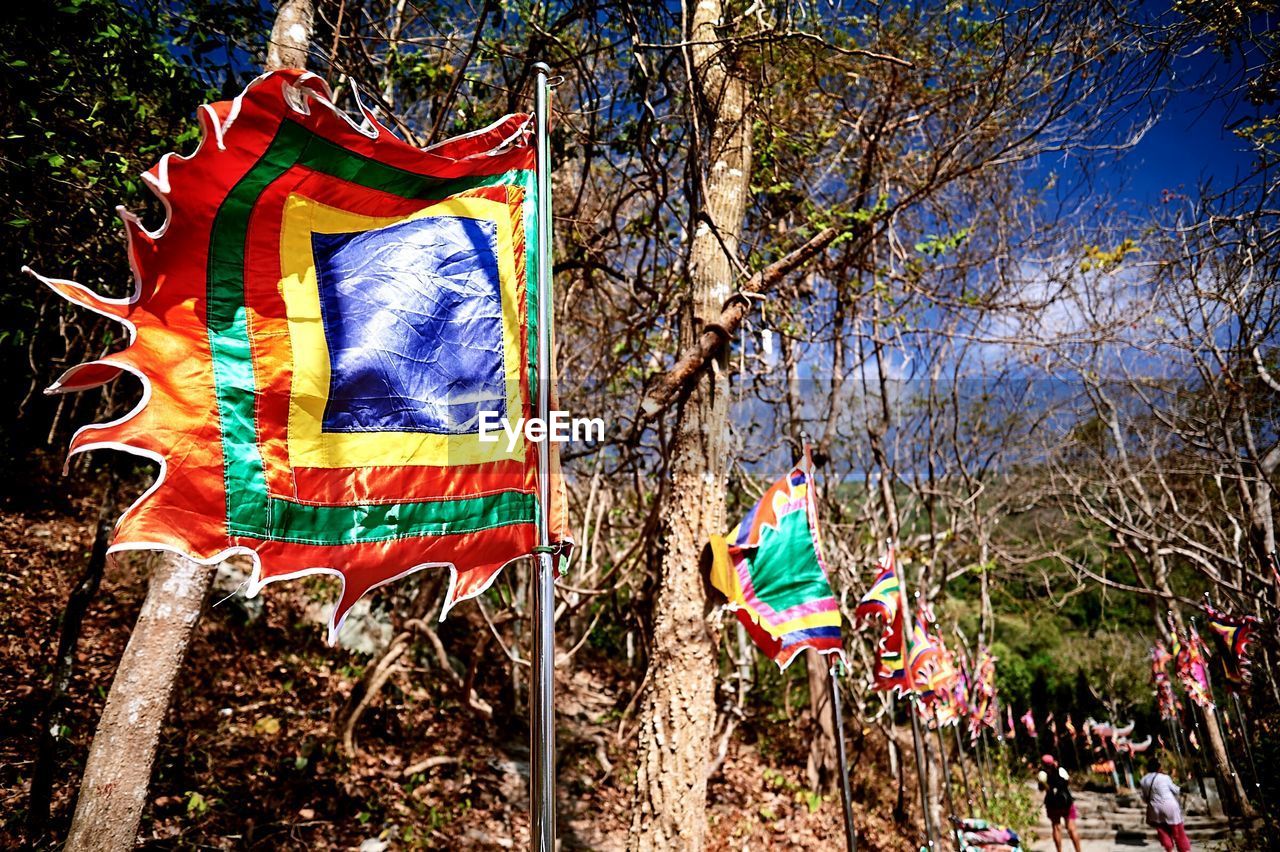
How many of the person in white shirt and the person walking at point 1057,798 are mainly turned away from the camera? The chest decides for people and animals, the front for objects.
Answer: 2

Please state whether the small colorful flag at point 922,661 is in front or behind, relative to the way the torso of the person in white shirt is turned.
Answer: behind

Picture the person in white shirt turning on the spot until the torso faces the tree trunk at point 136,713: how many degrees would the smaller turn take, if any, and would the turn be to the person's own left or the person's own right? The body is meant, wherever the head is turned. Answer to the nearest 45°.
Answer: approximately 135° to the person's own left

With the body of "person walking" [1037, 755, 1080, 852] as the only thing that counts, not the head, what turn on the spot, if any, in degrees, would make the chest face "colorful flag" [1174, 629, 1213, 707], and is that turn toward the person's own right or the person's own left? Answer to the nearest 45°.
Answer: approximately 45° to the person's own right

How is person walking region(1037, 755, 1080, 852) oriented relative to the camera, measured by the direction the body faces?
away from the camera

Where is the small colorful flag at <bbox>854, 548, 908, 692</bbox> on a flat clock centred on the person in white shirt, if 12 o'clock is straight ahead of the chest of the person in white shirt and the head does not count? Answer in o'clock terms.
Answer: The small colorful flag is roughly at 7 o'clock from the person in white shirt.

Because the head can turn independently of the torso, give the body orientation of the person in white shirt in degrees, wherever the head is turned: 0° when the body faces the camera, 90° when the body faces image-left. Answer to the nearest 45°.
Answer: approximately 180°

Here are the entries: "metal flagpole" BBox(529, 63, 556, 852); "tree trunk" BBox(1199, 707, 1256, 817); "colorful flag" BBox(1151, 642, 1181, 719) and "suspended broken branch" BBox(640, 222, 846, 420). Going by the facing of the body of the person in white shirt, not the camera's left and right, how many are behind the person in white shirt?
2

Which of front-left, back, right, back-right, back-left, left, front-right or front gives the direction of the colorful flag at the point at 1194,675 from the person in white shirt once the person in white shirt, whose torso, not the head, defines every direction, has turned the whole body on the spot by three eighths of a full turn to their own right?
back-left

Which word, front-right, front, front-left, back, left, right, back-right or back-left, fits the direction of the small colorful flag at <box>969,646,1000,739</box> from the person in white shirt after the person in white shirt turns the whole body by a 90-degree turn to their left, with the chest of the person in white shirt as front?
front-right

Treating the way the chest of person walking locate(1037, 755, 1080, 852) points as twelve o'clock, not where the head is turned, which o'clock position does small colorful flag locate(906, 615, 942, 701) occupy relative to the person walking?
The small colorful flag is roughly at 7 o'clock from the person walking.

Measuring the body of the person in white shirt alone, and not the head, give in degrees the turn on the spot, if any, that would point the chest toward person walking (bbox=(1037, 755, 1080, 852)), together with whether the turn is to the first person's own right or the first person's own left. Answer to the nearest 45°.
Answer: approximately 90° to the first person's own left
